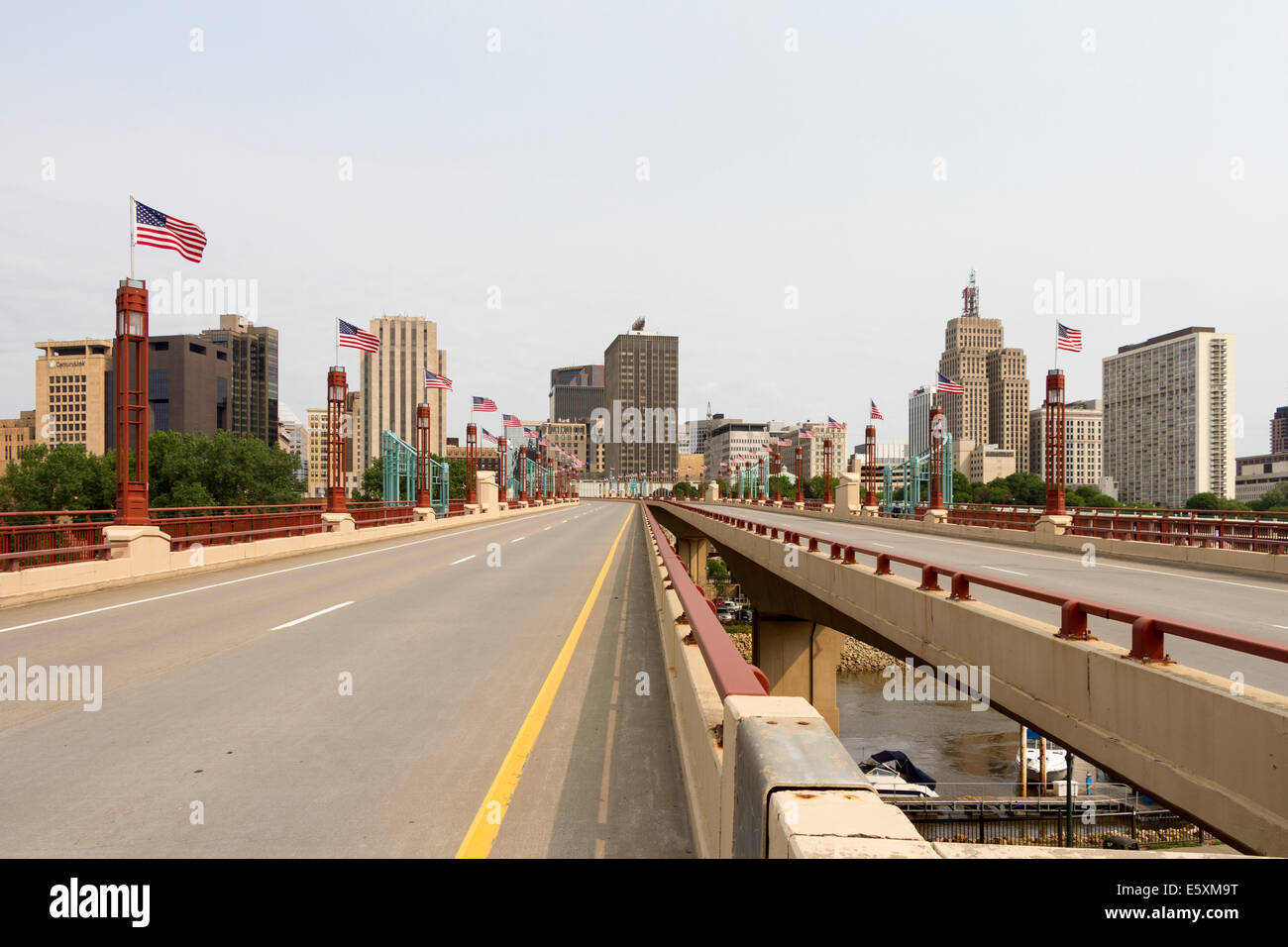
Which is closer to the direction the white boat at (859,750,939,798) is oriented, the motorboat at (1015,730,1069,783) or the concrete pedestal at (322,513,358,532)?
the concrete pedestal

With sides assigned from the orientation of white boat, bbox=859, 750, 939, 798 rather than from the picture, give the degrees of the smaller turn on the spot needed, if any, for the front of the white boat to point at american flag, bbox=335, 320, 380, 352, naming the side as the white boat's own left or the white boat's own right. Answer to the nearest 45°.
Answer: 0° — it already faces it

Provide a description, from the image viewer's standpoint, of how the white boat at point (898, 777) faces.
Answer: facing to the left of the viewer
